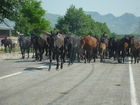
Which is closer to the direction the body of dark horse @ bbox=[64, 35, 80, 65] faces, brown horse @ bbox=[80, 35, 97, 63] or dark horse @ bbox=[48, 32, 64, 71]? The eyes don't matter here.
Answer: the dark horse

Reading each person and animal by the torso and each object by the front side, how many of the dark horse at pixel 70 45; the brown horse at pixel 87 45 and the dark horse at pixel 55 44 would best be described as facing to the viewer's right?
0

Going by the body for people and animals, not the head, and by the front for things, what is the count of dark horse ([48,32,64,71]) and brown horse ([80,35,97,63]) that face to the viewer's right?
0

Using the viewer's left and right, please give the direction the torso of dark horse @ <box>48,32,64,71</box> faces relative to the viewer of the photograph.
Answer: facing the viewer and to the left of the viewer

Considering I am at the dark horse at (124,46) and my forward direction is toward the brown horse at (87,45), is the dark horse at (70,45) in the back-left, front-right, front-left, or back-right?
front-left

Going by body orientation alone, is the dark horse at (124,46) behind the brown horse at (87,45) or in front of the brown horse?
behind

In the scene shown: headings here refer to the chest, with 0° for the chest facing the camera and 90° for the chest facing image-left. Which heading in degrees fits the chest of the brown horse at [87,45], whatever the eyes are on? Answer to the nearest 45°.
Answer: approximately 45°

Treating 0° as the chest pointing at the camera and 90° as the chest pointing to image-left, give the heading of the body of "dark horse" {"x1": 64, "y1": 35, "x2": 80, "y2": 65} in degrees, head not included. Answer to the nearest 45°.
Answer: approximately 45°

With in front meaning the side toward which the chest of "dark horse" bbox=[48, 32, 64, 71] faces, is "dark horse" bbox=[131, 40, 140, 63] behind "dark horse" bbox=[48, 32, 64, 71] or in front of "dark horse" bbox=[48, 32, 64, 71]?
behind

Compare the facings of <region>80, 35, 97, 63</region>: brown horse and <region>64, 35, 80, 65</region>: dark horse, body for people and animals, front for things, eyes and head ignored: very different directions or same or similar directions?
same or similar directions
